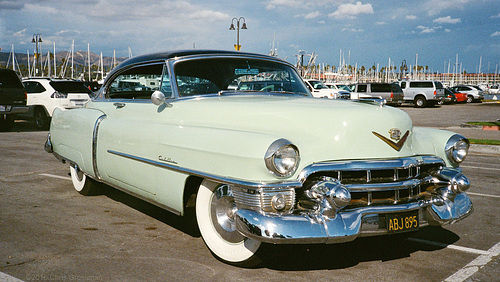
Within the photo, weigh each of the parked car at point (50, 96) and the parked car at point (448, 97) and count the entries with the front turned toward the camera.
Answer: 0

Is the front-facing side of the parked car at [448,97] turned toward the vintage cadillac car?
no

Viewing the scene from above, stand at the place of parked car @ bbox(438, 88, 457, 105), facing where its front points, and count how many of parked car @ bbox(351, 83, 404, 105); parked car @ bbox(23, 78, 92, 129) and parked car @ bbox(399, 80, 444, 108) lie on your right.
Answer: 0

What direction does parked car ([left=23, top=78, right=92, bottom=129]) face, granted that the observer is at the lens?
facing away from the viewer and to the left of the viewer

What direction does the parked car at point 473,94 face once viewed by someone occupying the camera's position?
facing away from the viewer and to the left of the viewer

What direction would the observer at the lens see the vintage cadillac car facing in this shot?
facing the viewer and to the right of the viewer

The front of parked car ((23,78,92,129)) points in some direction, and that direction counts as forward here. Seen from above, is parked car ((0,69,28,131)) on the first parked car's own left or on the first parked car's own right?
on the first parked car's own left

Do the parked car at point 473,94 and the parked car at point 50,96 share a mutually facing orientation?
no

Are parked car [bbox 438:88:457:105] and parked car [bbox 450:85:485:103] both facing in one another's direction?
no

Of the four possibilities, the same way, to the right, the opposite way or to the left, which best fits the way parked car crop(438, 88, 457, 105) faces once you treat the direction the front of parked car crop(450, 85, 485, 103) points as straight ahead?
the same way

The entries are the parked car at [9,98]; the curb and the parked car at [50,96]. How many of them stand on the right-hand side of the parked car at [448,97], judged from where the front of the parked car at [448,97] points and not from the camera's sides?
0

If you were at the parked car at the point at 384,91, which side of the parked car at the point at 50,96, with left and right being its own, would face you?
right
